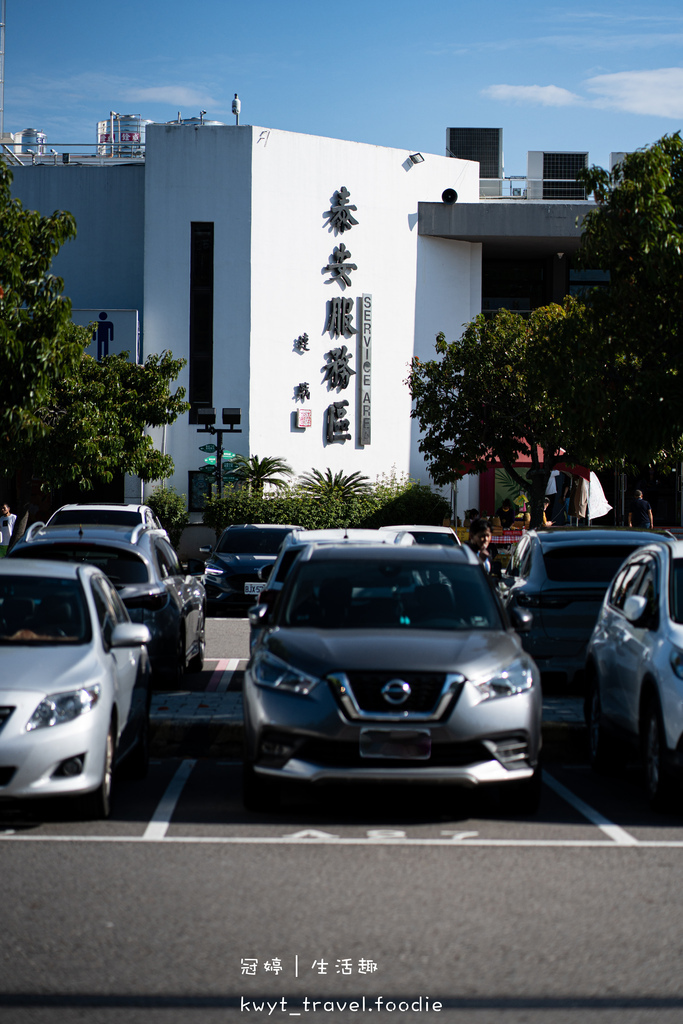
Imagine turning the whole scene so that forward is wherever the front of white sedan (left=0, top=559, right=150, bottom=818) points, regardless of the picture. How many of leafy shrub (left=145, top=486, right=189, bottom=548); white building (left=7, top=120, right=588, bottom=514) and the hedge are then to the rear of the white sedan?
3

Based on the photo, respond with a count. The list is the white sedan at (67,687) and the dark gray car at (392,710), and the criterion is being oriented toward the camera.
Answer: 2

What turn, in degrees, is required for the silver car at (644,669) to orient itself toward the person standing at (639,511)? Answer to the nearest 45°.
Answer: approximately 135° to its left

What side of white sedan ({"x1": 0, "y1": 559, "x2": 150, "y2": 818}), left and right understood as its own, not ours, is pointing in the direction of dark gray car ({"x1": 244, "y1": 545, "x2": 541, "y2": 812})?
left

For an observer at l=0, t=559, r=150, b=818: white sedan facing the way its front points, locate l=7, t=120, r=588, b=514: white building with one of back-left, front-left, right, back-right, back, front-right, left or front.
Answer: back

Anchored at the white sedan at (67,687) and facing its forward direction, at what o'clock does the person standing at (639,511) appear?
The person standing is roughly at 7 o'clock from the white sedan.

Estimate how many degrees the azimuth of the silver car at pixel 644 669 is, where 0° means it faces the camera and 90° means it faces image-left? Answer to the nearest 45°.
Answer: approximately 315°

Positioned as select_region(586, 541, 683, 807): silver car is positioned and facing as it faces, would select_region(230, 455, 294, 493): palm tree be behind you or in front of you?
behind

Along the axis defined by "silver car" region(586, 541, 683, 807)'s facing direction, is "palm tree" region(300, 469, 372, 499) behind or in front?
behind

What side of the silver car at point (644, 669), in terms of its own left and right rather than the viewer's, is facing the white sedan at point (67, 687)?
right

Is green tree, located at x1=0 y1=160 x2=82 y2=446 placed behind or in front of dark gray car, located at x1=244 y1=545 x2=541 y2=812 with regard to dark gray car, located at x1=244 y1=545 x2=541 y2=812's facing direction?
behind
